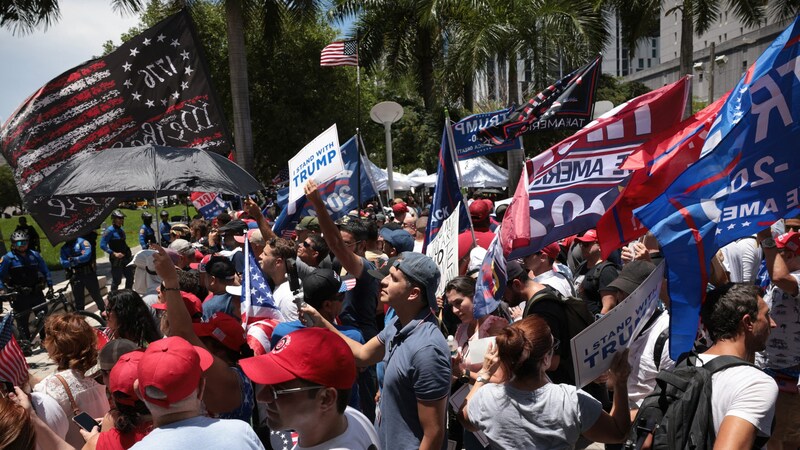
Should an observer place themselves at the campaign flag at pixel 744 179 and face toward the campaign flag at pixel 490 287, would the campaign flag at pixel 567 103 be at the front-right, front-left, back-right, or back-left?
front-right

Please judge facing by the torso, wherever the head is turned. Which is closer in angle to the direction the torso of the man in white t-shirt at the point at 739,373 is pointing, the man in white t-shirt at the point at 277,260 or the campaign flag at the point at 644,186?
the campaign flag

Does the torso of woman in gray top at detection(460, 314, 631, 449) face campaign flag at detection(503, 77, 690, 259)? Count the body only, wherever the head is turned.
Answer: yes

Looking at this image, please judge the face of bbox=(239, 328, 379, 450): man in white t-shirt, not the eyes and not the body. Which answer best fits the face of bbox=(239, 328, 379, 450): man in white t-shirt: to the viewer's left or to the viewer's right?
to the viewer's left

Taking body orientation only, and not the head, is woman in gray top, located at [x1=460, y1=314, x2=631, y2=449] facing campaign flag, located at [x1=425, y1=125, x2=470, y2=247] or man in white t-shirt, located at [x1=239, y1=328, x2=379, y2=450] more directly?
the campaign flag

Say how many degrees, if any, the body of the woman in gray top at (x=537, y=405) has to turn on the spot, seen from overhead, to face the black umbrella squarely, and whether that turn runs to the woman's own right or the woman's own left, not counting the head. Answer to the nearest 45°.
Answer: approximately 45° to the woman's own left

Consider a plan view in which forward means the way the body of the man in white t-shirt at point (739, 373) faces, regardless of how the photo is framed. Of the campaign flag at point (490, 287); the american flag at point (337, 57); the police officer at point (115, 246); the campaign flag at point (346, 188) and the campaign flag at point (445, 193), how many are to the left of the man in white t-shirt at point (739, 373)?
5

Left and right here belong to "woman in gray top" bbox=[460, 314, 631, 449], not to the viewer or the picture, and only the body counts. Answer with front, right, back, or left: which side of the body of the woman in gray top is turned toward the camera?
back

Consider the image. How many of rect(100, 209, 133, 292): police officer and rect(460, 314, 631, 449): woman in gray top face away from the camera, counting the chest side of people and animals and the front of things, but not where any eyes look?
1

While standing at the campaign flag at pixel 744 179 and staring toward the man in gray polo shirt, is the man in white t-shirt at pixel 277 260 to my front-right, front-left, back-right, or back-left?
front-right

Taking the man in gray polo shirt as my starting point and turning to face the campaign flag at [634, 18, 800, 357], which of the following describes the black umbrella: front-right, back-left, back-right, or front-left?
back-left

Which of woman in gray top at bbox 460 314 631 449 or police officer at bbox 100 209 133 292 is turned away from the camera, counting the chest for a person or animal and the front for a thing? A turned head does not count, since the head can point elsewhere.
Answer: the woman in gray top

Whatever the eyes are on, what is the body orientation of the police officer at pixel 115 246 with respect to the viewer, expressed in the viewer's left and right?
facing the viewer and to the right of the viewer

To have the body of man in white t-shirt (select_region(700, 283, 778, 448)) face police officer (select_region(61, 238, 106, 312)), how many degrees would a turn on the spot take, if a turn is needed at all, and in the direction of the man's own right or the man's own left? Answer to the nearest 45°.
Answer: approximately 90° to the man's own left

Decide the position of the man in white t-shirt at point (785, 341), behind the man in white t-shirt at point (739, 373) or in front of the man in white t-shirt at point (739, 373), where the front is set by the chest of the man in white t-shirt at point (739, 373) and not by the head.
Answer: in front

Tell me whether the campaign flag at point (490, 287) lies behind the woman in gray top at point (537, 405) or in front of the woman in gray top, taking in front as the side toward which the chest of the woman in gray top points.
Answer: in front
